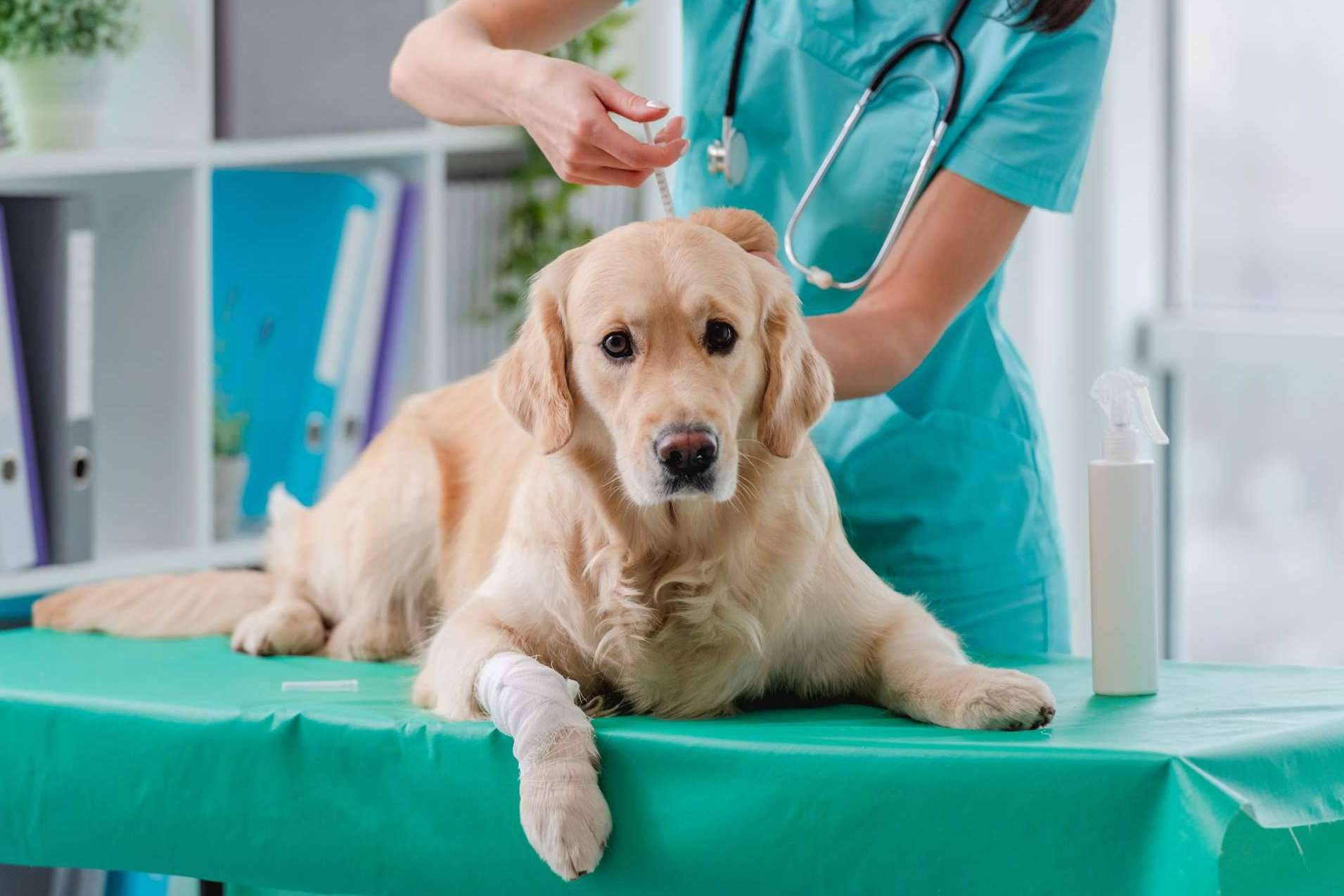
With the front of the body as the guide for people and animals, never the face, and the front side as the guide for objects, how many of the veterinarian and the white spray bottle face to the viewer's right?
1

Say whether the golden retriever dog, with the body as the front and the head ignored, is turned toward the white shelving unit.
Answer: no

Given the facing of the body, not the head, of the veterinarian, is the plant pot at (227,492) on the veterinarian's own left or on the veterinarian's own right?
on the veterinarian's own right

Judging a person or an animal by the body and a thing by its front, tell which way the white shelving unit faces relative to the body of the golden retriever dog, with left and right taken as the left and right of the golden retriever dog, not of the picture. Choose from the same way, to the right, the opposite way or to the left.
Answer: the same way

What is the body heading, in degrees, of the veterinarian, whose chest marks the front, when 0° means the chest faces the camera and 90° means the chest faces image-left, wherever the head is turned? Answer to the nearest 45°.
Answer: approximately 45°

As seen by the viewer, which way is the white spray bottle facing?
to the viewer's right

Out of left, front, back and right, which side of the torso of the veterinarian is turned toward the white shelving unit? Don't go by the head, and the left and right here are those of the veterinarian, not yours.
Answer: right

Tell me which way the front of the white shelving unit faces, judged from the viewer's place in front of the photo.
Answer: facing the viewer and to the right of the viewer

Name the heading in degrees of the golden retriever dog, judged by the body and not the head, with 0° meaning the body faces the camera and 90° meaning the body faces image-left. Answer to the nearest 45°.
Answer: approximately 315°
